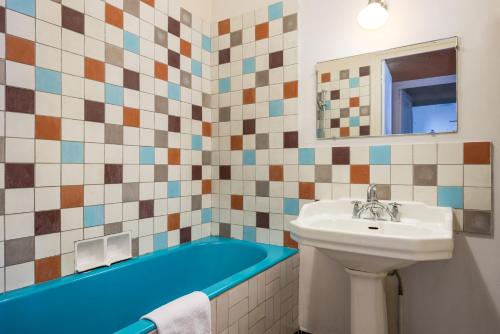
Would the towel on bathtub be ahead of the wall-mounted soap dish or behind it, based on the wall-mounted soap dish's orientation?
ahead

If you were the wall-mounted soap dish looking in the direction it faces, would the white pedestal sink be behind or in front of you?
in front

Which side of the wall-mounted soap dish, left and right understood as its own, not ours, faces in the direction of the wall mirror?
front

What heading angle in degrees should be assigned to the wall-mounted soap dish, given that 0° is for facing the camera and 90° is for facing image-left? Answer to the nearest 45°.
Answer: approximately 315°
